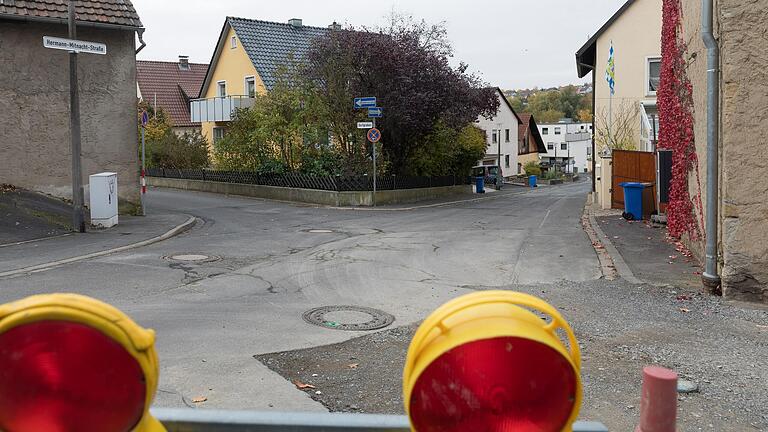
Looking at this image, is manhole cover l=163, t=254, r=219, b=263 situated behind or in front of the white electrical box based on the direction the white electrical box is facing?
in front

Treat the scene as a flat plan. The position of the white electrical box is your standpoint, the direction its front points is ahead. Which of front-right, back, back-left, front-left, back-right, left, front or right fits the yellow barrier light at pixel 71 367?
front-right

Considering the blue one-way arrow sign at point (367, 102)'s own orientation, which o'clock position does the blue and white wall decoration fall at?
The blue and white wall decoration is roughly at 8 o'clock from the blue one-way arrow sign.

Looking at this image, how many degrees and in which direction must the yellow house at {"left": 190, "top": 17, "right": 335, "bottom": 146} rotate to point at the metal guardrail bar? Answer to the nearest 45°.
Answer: approximately 45° to its left

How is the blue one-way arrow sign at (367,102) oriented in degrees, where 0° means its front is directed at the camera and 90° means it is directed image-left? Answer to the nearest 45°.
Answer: approximately 0°

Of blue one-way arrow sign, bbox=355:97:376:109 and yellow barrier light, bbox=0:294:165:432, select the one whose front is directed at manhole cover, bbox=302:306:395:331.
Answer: the blue one-way arrow sign

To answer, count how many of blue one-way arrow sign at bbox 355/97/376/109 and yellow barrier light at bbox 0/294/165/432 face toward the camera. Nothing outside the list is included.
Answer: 2

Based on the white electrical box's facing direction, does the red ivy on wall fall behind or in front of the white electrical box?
in front

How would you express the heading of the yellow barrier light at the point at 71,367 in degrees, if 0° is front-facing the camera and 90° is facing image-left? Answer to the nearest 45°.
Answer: approximately 0°

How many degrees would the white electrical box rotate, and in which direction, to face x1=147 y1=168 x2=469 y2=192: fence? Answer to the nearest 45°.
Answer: approximately 90° to its left
